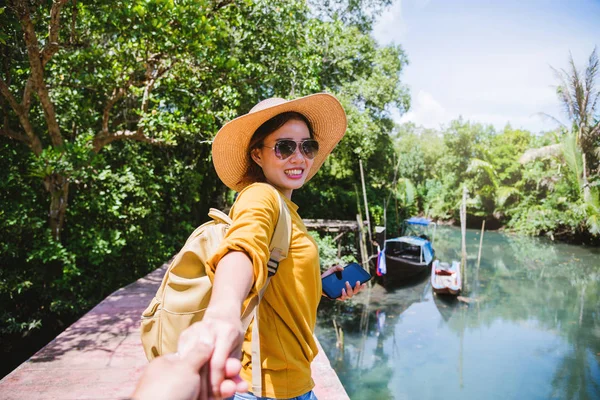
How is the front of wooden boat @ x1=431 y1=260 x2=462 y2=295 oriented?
toward the camera

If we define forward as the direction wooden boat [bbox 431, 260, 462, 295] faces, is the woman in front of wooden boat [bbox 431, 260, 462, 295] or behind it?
in front

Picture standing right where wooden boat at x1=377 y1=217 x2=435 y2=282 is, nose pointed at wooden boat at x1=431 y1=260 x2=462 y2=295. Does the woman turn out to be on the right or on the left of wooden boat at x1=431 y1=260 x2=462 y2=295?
right

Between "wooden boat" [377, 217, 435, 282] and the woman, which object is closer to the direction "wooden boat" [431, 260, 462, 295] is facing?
the woman
